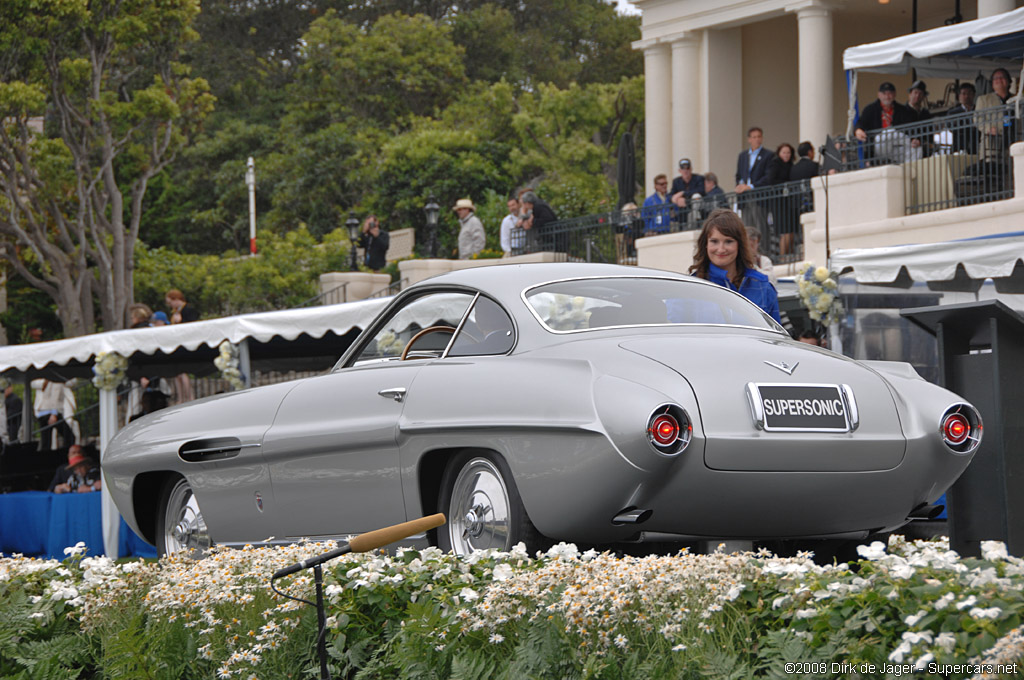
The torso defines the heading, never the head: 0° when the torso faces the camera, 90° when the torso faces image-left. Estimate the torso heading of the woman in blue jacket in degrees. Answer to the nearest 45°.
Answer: approximately 0°

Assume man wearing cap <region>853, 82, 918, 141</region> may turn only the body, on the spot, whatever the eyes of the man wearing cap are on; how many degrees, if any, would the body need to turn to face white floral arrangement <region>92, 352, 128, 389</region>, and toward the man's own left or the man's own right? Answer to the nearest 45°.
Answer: approximately 45° to the man's own right

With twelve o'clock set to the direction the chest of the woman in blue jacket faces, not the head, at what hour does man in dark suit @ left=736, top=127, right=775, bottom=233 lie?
The man in dark suit is roughly at 6 o'clock from the woman in blue jacket.

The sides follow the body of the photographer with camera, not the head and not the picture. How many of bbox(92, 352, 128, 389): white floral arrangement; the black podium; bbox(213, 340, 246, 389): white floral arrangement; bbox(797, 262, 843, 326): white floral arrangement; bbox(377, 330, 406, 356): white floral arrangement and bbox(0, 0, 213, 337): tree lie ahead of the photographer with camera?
5

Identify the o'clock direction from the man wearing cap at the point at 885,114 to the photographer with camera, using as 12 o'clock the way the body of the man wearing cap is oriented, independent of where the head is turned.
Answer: The photographer with camera is roughly at 4 o'clock from the man wearing cap.

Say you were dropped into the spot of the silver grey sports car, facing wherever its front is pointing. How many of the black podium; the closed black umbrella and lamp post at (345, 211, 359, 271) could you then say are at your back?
1

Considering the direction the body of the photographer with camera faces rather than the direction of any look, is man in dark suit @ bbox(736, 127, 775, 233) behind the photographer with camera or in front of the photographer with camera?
in front

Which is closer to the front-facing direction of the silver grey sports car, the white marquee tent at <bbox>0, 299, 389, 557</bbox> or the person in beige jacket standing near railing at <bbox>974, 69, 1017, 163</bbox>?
the white marquee tent

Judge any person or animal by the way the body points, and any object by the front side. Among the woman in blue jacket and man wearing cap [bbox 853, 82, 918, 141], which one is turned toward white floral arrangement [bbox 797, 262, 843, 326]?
the man wearing cap

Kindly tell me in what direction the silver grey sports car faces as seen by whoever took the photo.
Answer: facing away from the viewer and to the left of the viewer

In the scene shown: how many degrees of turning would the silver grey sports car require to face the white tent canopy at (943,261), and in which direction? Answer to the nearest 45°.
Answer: approximately 90° to its right
